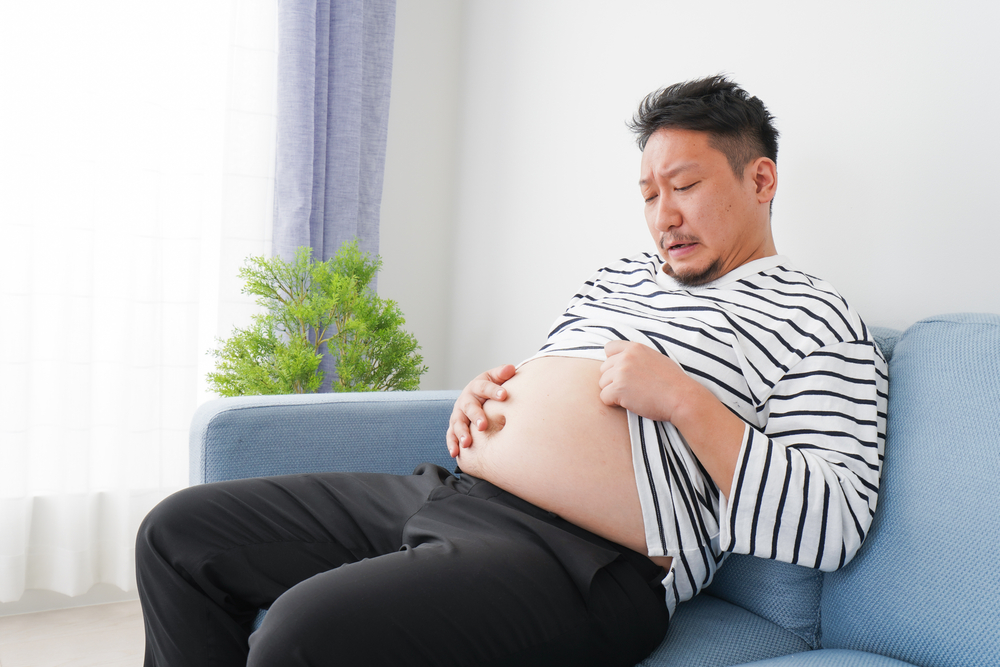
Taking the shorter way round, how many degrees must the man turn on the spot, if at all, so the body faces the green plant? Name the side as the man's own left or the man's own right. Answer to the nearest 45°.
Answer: approximately 90° to the man's own right

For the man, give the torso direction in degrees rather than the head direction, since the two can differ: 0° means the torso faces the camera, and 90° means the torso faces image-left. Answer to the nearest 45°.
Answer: approximately 45°

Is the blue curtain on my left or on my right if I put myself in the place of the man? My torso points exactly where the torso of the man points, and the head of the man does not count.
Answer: on my right

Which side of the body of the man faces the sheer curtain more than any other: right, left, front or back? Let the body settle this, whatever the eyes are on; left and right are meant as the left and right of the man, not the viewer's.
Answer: right
